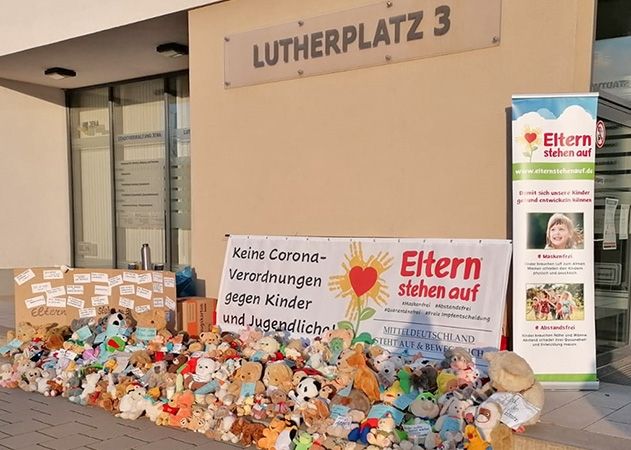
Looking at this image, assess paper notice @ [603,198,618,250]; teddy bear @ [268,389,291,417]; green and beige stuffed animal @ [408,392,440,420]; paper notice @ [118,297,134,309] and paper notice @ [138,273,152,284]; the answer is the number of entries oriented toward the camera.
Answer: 5

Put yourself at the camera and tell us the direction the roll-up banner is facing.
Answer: facing the viewer

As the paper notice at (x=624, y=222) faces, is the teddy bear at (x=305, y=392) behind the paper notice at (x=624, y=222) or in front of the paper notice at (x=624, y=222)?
in front

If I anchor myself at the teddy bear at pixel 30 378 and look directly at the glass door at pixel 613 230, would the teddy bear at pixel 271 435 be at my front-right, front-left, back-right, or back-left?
front-right

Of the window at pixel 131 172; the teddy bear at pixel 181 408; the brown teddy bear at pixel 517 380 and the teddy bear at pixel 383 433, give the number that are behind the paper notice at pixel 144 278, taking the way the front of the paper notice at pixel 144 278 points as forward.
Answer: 1

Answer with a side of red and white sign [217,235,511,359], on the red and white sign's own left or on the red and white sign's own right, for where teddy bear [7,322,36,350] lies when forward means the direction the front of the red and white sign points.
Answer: on the red and white sign's own right

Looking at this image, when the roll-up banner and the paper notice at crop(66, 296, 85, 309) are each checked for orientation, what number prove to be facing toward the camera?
2

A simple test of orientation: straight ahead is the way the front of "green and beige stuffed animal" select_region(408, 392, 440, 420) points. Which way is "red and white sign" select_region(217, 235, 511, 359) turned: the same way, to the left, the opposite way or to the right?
the same way

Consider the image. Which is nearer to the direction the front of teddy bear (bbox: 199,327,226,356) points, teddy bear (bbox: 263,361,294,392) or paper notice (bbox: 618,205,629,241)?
the teddy bear

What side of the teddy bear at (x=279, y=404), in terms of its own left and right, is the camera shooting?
front

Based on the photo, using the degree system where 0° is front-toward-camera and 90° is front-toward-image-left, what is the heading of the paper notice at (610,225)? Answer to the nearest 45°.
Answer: approximately 0°

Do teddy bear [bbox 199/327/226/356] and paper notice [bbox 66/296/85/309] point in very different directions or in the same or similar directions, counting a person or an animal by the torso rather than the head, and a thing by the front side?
same or similar directions

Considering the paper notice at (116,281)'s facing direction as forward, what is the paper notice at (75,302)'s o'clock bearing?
the paper notice at (75,302) is roughly at 4 o'clock from the paper notice at (116,281).

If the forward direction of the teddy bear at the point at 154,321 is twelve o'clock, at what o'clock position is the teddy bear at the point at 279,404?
the teddy bear at the point at 279,404 is roughly at 11 o'clock from the teddy bear at the point at 154,321.

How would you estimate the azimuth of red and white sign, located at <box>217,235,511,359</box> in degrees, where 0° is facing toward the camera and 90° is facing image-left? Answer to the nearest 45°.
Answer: approximately 0°

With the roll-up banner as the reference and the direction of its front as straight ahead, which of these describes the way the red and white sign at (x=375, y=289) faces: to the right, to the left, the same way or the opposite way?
the same way

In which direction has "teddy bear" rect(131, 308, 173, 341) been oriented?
toward the camera

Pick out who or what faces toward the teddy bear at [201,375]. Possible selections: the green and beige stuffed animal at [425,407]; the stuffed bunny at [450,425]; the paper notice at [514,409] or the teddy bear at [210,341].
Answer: the teddy bear at [210,341]

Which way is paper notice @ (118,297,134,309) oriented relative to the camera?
toward the camera

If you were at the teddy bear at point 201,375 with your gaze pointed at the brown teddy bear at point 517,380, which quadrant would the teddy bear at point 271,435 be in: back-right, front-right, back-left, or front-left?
front-right
